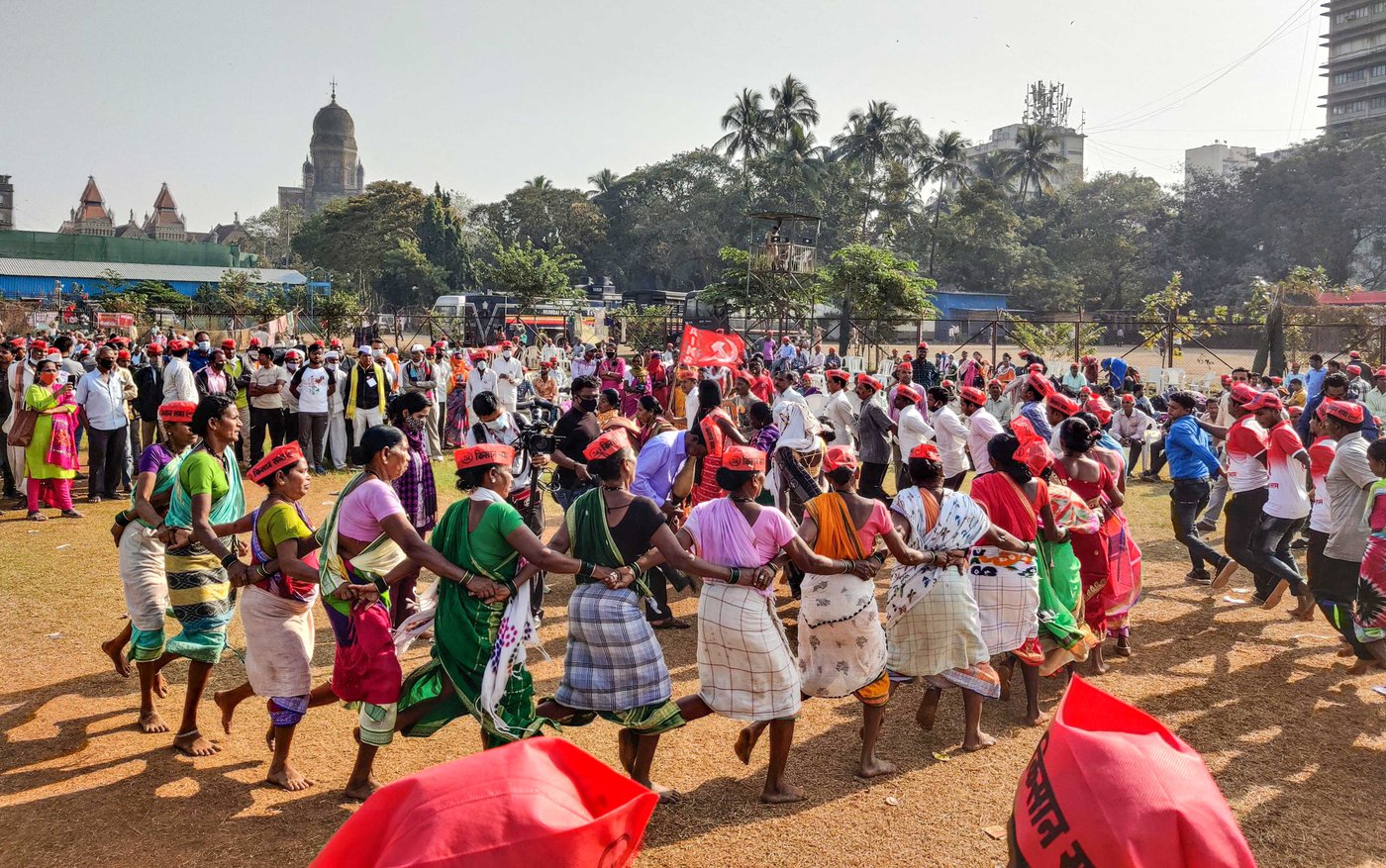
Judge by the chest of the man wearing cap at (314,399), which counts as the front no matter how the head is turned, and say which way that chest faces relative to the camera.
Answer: toward the camera

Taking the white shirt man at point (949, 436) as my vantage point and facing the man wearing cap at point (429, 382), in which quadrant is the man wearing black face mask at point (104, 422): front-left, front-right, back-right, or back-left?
front-left

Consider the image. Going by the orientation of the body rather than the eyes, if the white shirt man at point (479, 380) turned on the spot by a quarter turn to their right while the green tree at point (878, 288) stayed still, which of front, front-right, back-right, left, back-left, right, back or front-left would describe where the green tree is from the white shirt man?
back-right

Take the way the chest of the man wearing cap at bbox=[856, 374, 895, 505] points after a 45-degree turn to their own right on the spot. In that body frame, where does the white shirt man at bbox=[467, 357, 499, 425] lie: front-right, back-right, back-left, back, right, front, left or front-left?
front-right

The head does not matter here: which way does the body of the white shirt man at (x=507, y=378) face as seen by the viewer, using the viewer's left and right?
facing the viewer

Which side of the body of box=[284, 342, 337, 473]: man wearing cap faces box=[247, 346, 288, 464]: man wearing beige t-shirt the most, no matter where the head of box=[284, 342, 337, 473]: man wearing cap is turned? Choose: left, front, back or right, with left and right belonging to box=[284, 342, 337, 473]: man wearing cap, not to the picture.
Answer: right

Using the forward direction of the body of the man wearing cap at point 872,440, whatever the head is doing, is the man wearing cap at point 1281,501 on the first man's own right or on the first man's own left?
on the first man's own left

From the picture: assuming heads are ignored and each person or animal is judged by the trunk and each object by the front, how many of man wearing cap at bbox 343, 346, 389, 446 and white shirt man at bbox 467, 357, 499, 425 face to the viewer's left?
0

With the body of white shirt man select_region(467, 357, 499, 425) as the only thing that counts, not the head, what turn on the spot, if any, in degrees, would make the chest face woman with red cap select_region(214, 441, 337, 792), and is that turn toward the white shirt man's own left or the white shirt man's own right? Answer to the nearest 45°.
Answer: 0° — they already face them

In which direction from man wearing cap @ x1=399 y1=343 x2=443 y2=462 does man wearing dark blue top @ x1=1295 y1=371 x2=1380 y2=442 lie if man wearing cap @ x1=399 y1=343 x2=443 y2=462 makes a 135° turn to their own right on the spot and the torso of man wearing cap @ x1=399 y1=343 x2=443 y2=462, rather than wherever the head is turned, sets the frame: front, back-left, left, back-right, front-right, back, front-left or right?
back

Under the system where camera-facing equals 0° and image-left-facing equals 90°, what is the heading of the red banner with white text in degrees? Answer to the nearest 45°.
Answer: approximately 0°

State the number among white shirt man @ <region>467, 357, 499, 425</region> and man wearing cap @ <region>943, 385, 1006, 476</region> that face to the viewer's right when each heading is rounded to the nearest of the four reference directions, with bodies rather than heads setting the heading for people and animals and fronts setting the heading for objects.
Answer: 0

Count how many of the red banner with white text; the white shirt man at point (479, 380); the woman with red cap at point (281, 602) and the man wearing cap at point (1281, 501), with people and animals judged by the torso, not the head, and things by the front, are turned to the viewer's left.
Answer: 1

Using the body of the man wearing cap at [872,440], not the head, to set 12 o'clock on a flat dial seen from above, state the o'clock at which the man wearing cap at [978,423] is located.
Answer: the man wearing cap at [978,423] is roughly at 9 o'clock from the man wearing cap at [872,440].

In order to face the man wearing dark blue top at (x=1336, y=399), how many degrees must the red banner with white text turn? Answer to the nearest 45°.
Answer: approximately 45° to its left

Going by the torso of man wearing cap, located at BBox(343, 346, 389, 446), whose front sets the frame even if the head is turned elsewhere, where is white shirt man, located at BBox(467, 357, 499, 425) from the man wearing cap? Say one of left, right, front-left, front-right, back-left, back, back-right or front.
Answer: left
